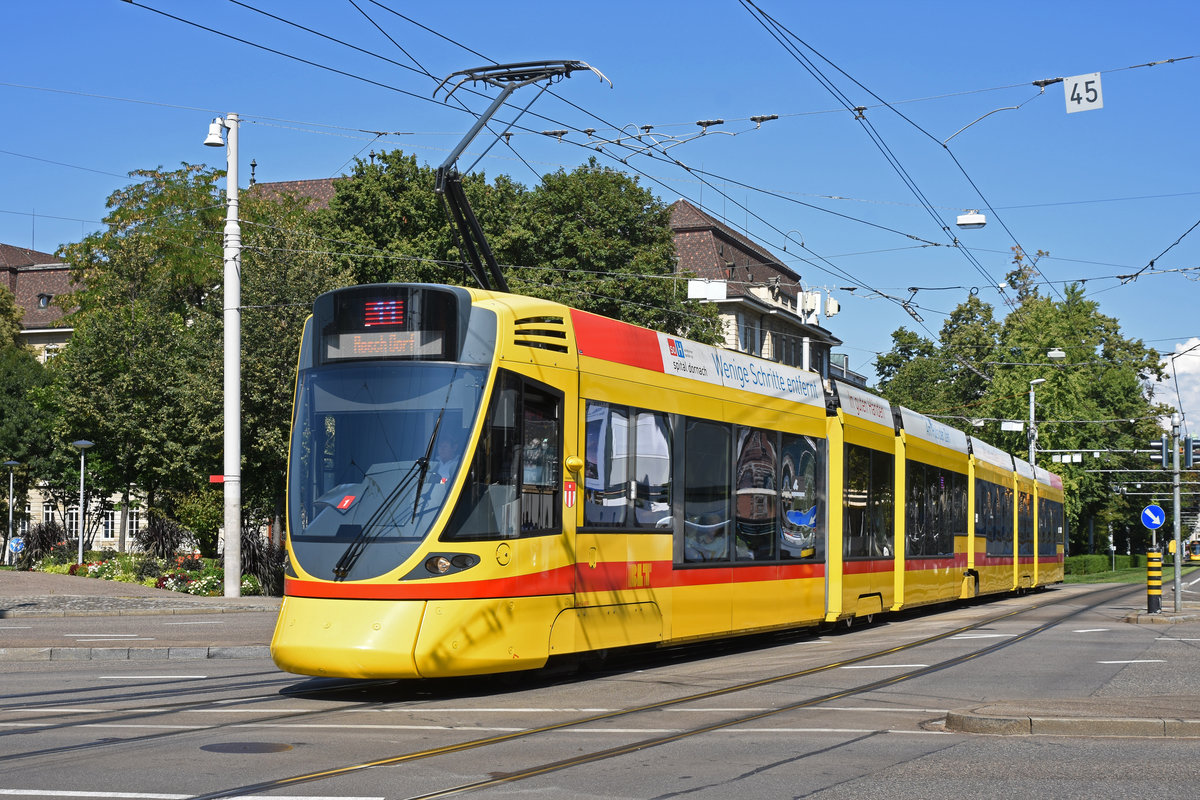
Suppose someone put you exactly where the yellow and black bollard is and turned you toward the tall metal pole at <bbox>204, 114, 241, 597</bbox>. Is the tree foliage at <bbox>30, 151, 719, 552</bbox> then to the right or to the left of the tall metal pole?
right

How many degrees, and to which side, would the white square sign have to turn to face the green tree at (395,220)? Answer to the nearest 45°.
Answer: approximately 135° to its right

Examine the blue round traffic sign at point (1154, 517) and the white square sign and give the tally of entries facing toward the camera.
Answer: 2

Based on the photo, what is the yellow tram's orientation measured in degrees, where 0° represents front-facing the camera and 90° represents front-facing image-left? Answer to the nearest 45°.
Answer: approximately 45°

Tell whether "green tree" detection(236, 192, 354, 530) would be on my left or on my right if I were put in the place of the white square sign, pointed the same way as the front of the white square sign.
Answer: on my right

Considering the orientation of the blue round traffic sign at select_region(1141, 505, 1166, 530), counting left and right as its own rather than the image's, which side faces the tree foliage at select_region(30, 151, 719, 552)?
right

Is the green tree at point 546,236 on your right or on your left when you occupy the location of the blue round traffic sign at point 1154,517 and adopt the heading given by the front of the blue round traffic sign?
on your right

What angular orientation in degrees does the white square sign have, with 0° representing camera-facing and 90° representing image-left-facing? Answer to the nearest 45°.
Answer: approximately 0°

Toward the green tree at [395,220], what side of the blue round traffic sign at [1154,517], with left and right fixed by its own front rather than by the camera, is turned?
right

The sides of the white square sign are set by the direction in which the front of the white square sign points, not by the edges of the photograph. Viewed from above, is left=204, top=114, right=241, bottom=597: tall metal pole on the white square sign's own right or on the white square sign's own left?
on the white square sign's own right
